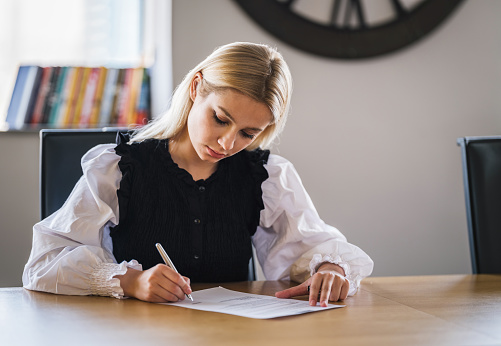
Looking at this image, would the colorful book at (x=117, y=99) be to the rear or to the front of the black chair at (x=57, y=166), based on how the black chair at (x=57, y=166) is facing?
to the rear

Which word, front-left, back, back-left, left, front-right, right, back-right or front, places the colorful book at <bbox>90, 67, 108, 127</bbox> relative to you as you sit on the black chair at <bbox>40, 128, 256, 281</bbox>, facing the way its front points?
back

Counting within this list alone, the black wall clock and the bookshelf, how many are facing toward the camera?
2

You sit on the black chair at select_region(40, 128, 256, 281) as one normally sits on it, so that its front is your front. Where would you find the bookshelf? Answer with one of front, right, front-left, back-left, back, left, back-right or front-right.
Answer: back

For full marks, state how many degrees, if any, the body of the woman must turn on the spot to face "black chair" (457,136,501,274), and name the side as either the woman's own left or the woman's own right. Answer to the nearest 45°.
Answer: approximately 90° to the woman's own left

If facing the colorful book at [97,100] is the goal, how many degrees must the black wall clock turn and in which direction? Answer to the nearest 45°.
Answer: approximately 90° to its right

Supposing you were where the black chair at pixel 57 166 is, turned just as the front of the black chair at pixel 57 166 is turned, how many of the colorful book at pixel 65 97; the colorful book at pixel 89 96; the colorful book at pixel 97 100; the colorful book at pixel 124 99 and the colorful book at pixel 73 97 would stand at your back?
5

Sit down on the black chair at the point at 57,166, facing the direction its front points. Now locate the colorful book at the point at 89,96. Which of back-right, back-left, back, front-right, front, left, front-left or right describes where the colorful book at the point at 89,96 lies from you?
back

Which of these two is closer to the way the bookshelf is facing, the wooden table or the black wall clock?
the wooden table

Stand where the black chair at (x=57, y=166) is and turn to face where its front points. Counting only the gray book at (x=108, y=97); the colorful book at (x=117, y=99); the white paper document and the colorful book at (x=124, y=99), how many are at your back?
3

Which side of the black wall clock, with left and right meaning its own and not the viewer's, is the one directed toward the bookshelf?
right
